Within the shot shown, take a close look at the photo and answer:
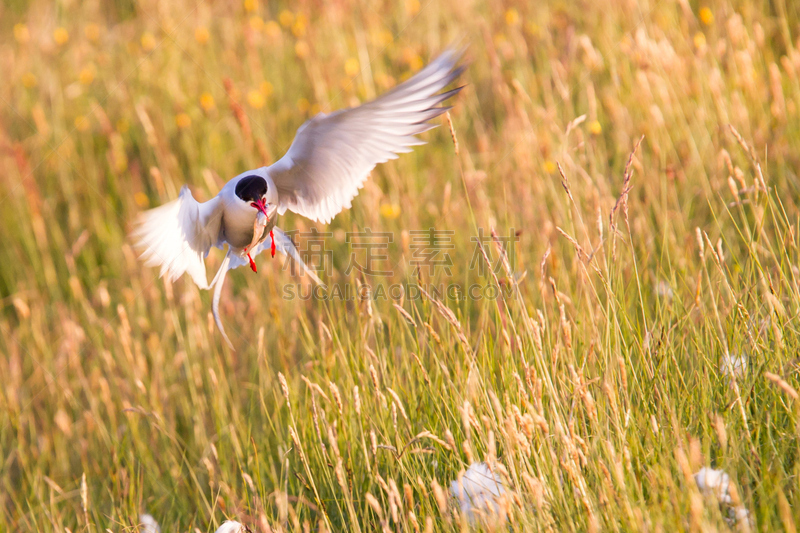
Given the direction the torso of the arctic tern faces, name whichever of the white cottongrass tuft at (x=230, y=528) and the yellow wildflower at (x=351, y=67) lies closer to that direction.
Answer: the white cottongrass tuft

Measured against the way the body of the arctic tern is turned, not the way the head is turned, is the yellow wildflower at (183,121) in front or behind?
behind

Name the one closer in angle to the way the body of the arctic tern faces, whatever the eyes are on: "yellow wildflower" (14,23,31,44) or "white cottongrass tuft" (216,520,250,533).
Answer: the white cottongrass tuft

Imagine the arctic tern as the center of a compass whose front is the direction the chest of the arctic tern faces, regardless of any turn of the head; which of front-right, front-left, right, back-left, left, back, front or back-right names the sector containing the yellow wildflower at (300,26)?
back

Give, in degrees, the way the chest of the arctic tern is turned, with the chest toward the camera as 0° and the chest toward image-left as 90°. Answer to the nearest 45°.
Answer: approximately 0°

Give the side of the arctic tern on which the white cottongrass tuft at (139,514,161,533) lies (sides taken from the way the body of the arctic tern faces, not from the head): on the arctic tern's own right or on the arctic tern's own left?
on the arctic tern's own right

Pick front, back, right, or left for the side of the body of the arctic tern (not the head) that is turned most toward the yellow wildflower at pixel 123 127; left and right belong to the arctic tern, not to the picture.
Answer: back

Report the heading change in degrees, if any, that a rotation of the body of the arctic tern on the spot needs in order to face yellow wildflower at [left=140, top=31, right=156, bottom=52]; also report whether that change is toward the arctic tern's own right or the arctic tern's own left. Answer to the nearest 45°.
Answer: approximately 180°

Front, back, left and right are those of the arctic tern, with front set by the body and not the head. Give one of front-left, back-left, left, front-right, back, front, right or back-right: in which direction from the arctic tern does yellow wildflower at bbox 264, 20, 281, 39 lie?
back

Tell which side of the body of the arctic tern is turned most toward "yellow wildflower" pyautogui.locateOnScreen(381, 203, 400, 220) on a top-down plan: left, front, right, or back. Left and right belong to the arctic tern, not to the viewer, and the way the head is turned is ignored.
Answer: back
